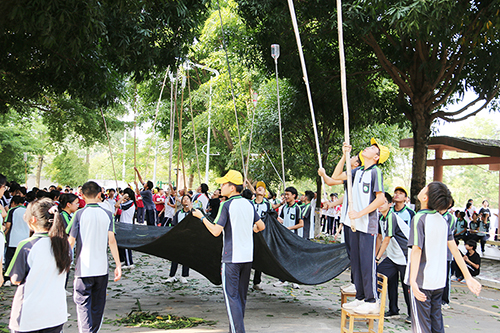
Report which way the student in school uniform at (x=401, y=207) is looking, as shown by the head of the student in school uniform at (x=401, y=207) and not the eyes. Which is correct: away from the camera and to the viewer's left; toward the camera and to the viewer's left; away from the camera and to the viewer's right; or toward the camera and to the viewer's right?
toward the camera and to the viewer's left

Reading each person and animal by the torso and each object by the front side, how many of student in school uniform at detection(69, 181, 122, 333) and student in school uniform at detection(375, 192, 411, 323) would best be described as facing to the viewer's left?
1

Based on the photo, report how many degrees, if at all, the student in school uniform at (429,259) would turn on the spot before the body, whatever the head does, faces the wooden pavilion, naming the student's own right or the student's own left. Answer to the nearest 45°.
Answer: approximately 45° to the student's own right

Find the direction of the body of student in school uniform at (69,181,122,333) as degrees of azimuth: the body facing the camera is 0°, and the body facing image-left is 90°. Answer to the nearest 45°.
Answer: approximately 180°

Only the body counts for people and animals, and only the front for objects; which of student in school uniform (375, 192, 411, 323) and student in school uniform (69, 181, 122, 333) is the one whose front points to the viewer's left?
student in school uniform (375, 192, 411, 323)

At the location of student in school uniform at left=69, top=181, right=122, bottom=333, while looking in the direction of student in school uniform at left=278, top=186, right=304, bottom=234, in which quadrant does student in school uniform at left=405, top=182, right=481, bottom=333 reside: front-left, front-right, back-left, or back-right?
front-right

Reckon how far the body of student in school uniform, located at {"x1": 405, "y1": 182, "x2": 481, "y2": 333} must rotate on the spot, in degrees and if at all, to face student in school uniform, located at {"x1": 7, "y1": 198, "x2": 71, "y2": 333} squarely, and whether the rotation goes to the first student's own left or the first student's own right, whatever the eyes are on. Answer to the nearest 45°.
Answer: approximately 90° to the first student's own left

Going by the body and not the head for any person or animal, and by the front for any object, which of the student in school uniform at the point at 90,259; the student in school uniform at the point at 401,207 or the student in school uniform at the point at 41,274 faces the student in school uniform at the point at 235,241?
the student in school uniform at the point at 401,207

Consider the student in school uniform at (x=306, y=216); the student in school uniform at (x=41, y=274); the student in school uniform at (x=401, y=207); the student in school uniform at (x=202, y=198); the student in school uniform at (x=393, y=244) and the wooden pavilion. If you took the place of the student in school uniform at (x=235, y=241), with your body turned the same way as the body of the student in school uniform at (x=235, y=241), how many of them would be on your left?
1

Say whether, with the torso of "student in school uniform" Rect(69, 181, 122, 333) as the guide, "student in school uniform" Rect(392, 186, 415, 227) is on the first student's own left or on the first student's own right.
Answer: on the first student's own right

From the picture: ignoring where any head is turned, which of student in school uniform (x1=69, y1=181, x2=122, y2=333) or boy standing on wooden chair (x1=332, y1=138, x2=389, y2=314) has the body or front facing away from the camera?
the student in school uniform

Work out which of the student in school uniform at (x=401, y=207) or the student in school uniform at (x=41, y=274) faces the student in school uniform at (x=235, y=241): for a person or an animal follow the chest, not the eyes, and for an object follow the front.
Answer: the student in school uniform at (x=401, y=207)

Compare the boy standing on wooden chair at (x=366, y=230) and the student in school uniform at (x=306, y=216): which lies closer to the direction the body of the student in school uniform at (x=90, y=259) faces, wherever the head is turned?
the student in school uniform

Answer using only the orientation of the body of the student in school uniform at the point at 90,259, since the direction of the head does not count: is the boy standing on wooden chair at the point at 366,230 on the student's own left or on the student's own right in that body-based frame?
on the student's own right

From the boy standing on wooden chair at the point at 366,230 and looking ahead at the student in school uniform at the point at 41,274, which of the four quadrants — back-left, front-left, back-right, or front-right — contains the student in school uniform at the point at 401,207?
back-right

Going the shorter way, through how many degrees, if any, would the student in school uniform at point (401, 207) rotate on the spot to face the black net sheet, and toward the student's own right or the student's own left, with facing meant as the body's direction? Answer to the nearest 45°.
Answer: approximately 45° to the student's own right

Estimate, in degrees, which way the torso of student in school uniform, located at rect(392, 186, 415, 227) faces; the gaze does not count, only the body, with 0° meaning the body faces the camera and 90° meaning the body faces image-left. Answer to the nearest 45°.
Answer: approximately 45°
